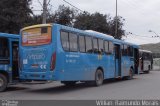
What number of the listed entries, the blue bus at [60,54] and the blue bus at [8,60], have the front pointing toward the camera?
0

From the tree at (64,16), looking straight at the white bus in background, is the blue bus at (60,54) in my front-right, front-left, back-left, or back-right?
front-right

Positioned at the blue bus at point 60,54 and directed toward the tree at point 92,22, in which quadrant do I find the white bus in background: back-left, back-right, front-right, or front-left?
front-right

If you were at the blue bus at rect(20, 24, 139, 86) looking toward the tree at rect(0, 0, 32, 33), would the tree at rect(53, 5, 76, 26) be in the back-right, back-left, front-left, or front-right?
front-right

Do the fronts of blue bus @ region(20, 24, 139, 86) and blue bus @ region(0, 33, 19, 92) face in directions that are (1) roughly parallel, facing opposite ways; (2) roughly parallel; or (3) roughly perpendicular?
roughly parallel
